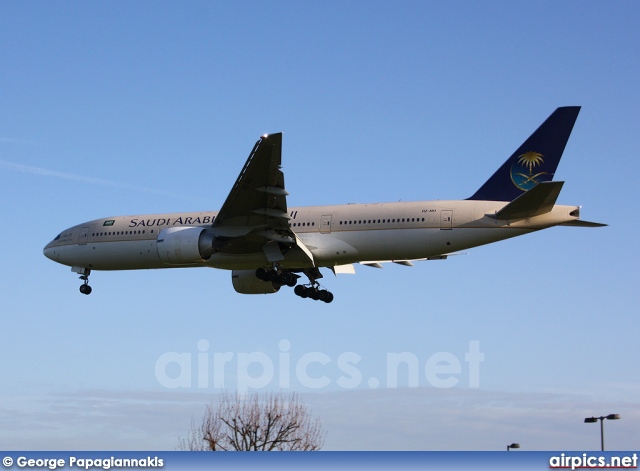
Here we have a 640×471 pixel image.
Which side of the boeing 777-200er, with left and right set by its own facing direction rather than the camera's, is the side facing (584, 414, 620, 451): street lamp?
back

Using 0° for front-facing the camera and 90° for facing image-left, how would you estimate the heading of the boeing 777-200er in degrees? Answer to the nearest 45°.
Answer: approximately 90°
